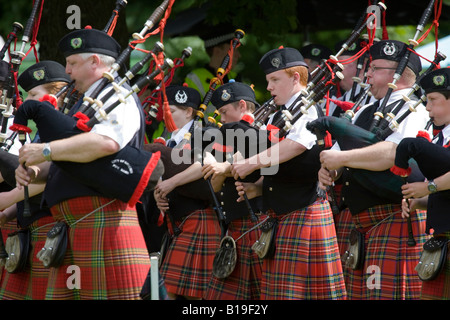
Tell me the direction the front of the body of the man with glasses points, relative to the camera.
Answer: to the viewer's left

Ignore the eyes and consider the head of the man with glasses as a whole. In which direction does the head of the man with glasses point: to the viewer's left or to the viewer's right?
to the viewer's left
